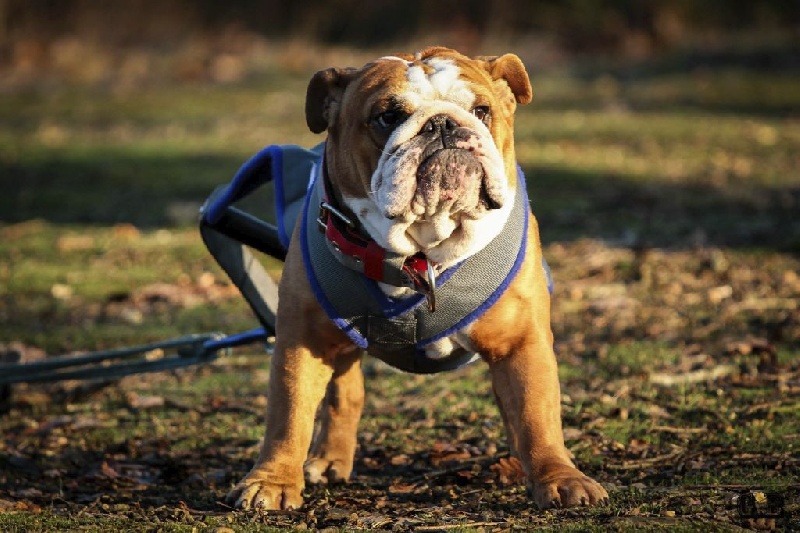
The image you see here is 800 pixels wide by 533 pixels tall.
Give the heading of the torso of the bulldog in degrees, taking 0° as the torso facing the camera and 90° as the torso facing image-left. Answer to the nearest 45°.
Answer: approximately 0°

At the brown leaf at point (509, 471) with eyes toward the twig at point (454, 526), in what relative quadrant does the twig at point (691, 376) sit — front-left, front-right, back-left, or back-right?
back-left

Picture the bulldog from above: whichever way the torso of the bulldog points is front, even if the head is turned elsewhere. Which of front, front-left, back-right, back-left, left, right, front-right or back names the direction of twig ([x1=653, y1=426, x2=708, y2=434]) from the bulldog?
back-left

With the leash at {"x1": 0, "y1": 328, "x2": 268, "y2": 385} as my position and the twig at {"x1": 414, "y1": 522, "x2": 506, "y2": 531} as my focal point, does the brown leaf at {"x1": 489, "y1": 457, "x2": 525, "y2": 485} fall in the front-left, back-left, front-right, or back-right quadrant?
front-left

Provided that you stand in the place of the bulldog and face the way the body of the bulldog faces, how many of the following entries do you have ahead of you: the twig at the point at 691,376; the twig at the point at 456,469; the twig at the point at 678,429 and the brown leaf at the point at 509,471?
0

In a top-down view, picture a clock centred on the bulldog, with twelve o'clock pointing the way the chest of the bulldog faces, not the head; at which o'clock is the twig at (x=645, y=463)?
The twig is roughly at 8 o'clock from the bulldog.

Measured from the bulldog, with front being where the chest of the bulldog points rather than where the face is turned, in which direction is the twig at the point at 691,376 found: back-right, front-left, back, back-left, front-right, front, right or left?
back-left

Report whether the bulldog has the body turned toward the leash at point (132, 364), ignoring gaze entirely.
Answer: no

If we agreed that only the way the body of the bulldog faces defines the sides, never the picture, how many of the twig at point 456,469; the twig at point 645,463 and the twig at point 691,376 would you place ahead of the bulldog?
0

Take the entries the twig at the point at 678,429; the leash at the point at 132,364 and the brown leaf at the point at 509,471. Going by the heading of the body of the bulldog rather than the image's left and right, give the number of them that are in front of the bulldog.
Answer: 0

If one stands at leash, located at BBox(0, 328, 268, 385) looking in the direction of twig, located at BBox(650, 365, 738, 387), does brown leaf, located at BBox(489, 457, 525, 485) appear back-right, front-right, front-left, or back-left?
front-right
